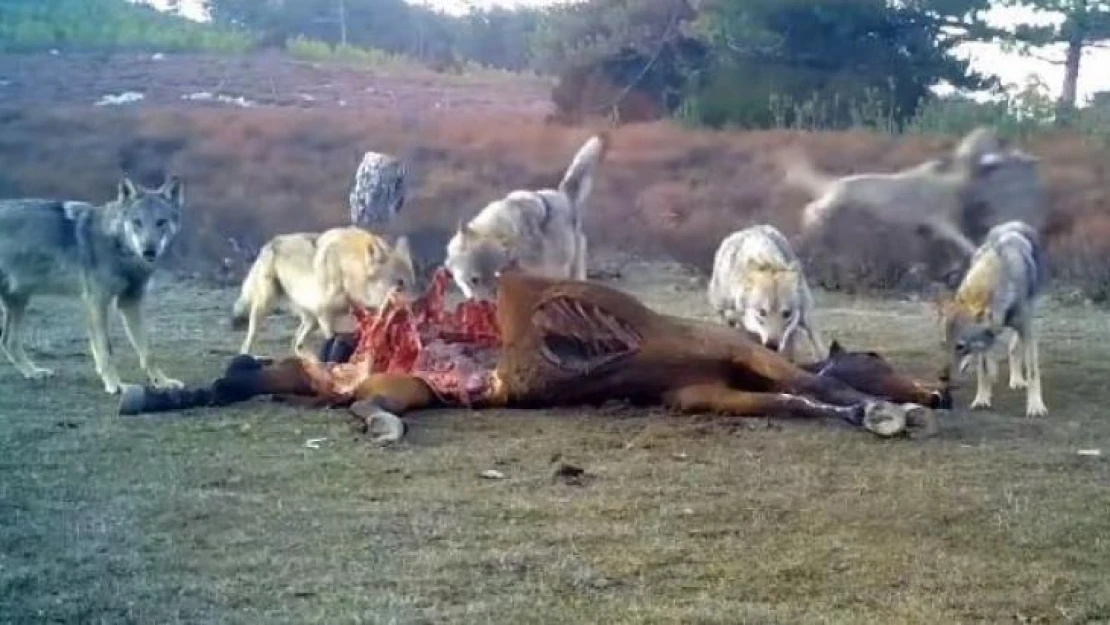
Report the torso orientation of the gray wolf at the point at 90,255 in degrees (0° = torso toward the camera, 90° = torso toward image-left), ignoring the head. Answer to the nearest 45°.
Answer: approximately 270°

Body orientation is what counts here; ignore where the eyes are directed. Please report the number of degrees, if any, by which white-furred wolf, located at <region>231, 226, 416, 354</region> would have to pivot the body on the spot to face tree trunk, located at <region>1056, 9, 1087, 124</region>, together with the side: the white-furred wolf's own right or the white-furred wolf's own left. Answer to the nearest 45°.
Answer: approximately 45° to the white-furred wolf's own left

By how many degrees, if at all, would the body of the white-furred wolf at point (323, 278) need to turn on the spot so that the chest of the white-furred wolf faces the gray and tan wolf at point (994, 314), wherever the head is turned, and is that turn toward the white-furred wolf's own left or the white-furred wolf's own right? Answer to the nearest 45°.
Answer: approximately 45° to the white-furred wolf's own right

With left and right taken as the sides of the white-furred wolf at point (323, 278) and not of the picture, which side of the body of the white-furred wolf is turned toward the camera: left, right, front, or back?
right

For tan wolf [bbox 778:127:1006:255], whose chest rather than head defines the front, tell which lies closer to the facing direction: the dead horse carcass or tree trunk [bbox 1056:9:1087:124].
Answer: the tree trunk

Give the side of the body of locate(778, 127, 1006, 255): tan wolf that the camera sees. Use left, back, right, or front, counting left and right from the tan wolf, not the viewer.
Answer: right

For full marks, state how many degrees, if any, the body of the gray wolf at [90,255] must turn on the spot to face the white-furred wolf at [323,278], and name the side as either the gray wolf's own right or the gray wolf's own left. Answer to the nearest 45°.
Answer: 0° — it already faces it

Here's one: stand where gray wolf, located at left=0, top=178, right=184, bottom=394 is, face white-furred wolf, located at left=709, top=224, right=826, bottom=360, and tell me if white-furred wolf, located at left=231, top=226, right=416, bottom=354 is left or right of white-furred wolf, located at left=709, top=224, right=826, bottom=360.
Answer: left

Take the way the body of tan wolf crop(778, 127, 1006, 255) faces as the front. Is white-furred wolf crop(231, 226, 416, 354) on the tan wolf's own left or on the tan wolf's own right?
on the tan wolf's own right

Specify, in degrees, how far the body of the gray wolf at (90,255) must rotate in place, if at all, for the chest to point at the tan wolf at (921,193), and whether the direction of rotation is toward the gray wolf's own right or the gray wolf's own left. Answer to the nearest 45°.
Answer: approximately 45° to the gray wolf's own left

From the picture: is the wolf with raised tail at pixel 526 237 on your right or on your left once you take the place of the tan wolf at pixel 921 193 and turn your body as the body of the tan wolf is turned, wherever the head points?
on your right

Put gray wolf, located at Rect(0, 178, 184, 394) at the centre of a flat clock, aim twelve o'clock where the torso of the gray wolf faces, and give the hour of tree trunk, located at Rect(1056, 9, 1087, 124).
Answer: The tree trunk is roughly at 11 o'clock from the gray wolf.

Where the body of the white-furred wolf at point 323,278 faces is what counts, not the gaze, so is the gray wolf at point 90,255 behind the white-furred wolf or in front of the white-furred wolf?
behind
